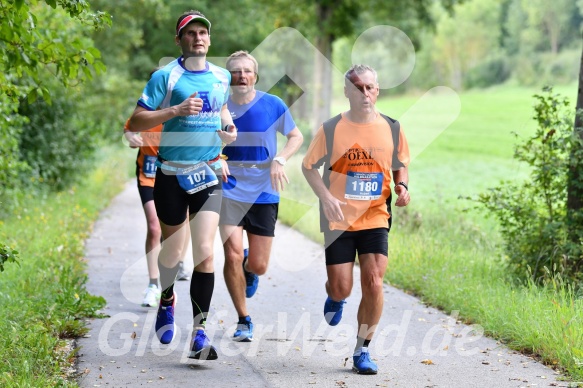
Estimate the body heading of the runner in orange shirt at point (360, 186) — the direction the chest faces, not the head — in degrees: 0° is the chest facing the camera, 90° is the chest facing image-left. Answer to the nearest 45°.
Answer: approximately 0°

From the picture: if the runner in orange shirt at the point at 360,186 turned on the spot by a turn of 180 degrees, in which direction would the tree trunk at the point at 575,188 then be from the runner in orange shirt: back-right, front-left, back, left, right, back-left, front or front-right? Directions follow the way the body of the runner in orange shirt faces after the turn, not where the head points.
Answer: front-right

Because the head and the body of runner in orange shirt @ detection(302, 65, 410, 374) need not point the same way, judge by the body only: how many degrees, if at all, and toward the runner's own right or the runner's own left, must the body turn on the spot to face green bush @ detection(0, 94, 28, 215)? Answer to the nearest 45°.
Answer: approximately 135° to the runner's own right

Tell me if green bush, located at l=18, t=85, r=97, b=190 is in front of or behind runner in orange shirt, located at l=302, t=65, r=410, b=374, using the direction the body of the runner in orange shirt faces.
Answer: behind
